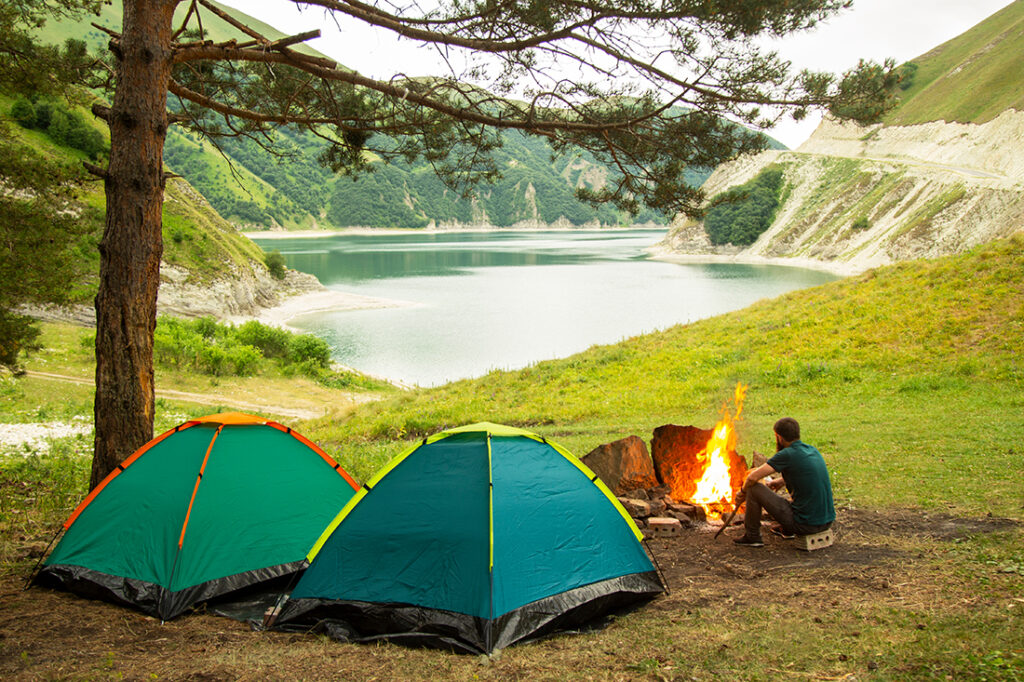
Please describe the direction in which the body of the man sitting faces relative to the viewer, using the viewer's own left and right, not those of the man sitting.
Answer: facing away from the viewer and to the left of the viewer

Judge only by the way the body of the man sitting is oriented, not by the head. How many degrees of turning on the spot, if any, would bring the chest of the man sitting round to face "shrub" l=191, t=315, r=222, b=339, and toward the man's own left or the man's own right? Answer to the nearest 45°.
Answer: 0° — they already face it

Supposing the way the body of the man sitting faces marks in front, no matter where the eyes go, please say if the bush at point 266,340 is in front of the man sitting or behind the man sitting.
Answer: in front

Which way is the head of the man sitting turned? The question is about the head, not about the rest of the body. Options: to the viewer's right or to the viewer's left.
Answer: to the viewer's left

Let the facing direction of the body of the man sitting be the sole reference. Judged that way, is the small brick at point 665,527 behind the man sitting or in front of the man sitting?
in front

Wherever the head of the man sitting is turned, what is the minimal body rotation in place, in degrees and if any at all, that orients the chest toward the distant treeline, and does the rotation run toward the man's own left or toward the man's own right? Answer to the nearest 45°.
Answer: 0° — they already face it

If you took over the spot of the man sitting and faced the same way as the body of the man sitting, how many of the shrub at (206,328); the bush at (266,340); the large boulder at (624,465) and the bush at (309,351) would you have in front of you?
4

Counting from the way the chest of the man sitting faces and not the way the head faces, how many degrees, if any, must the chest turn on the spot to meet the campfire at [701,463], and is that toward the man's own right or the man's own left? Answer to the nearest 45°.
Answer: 0° — they already face it

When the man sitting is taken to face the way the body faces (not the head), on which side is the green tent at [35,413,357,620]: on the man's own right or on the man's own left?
on the man's own left
